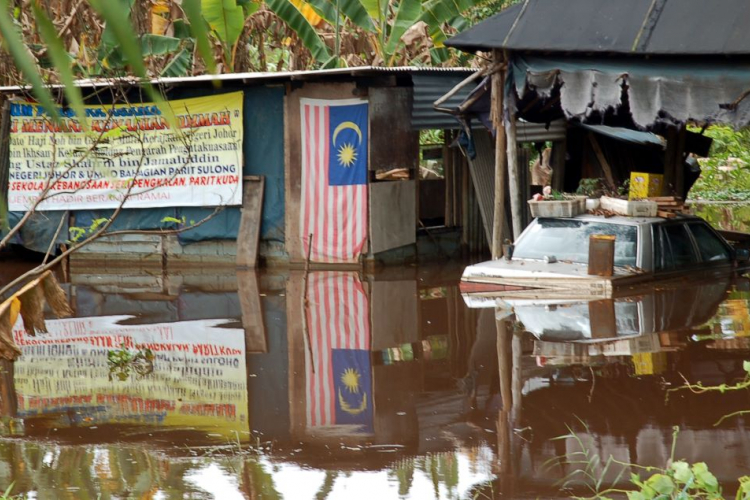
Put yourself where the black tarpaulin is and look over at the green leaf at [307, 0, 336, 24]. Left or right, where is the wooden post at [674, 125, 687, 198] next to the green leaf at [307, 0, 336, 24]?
right

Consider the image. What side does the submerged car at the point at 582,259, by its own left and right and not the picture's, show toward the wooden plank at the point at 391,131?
left

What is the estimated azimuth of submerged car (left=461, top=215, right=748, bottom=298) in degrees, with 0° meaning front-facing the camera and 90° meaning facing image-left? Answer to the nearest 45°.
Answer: approximately 225°

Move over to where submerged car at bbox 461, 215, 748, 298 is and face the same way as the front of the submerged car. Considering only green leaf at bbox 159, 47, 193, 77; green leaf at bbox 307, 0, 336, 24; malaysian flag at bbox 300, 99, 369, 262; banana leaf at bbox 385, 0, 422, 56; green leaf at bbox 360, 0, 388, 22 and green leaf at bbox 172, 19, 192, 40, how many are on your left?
6

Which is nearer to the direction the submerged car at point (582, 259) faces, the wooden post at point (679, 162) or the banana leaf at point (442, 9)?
the wooden post
